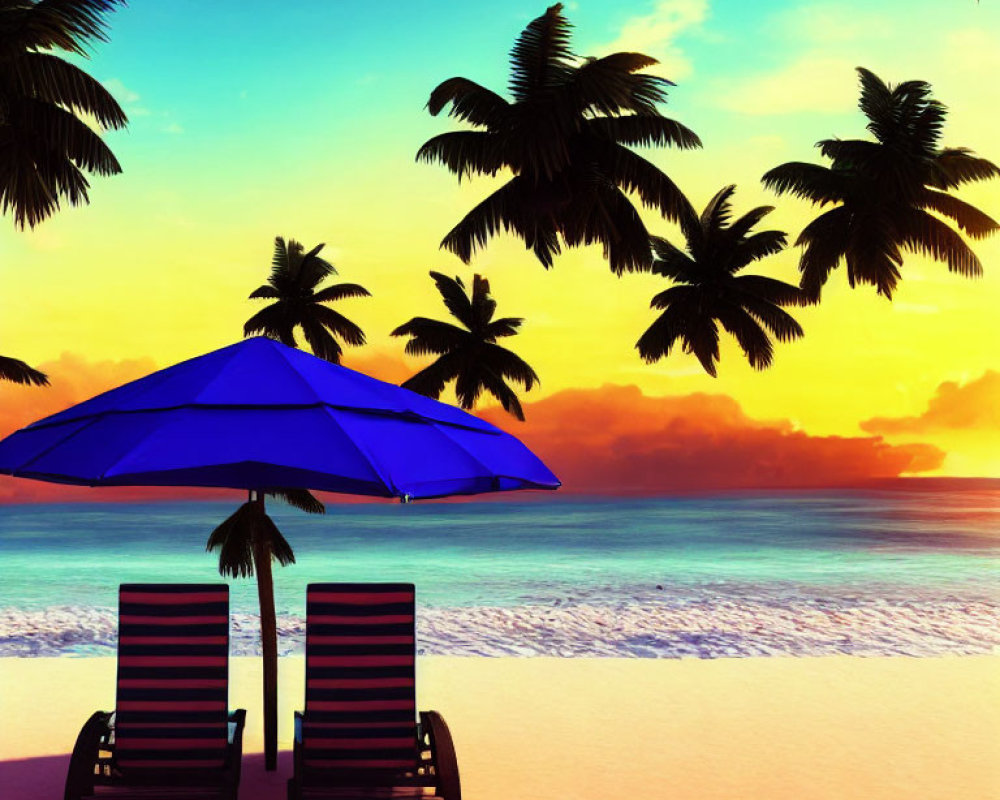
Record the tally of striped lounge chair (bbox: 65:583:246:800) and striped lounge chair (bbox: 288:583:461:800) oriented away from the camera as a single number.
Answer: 2

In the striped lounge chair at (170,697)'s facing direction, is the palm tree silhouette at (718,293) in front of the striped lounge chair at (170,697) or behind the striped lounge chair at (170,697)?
in front

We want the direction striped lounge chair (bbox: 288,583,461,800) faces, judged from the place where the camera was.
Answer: facing away from the viewer

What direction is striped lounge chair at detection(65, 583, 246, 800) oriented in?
away from the camera

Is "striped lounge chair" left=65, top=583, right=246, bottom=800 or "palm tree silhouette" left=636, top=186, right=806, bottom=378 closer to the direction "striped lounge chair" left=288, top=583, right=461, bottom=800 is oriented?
the palm tree silhouette

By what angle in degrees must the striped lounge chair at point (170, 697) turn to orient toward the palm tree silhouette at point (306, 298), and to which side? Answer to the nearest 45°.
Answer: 0° — it already faces it

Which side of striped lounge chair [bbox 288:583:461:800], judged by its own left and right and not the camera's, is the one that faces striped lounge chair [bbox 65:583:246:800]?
left
